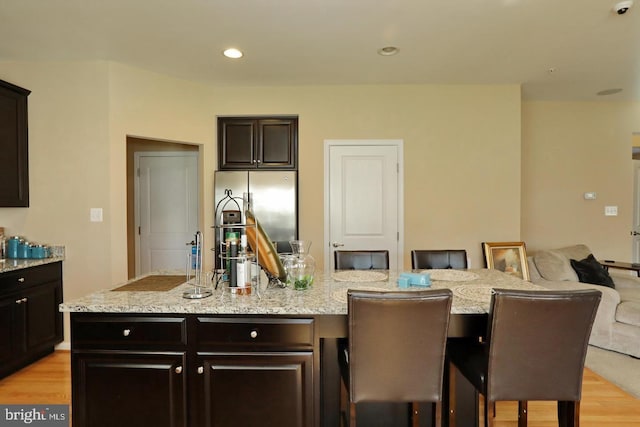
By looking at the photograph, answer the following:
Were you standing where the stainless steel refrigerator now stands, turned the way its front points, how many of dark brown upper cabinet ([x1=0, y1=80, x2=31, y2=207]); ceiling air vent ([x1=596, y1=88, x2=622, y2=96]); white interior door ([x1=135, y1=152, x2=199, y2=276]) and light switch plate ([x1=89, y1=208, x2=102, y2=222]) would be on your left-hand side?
1

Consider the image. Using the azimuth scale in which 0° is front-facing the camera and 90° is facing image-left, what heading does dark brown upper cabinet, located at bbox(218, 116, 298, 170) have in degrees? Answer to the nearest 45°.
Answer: approximately 0°

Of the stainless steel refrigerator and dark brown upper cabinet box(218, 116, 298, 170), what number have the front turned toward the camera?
2

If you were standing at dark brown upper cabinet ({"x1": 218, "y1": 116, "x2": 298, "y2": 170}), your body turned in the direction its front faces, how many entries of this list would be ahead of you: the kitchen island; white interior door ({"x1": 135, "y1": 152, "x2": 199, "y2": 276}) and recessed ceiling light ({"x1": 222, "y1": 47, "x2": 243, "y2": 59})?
2

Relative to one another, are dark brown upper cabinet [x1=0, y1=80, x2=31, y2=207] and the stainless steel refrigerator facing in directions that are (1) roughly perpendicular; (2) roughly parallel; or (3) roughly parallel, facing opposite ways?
roughly perpendicular

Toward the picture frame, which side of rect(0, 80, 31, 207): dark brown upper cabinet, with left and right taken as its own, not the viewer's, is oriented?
front

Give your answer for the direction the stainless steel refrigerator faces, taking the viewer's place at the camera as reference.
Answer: facing the viewer

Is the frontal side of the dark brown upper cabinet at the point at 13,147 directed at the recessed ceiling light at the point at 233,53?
yes

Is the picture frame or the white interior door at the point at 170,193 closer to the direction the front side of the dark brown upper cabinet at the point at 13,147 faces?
the picture frame

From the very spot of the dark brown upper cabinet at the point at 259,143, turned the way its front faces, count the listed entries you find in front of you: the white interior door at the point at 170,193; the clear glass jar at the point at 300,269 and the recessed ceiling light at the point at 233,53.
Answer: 2

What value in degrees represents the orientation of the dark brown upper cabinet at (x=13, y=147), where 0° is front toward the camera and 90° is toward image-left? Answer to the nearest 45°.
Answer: approximately 315°

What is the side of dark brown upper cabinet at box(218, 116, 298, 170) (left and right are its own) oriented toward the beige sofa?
left

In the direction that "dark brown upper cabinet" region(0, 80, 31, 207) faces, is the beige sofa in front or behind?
in front

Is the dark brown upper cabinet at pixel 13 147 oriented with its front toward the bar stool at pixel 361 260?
yes
